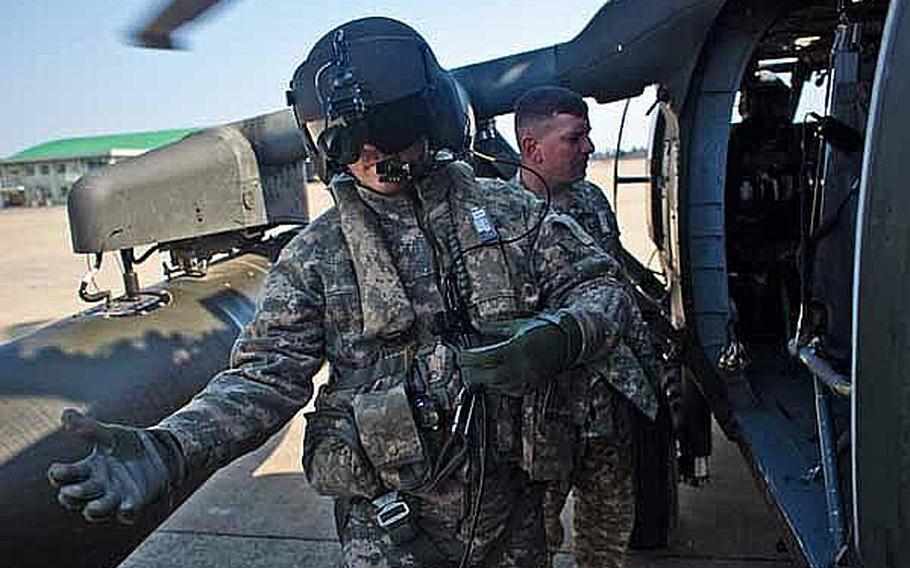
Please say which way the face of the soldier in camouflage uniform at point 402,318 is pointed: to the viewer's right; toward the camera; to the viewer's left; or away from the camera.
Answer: toward the camera

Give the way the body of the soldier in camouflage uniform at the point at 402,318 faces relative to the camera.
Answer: toward the camera

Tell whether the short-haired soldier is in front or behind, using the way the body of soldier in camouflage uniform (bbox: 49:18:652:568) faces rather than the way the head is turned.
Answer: behind
